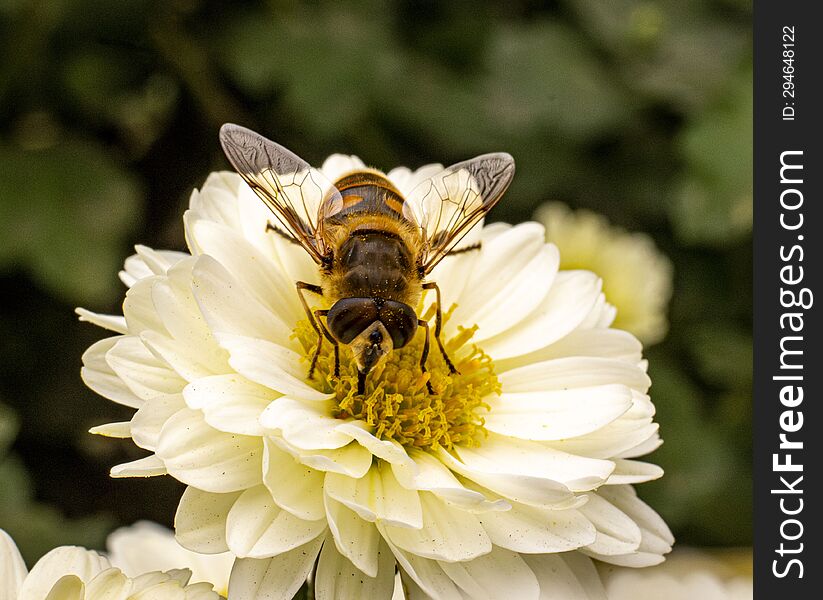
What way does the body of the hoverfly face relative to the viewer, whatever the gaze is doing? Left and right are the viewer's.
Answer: facing the viewer

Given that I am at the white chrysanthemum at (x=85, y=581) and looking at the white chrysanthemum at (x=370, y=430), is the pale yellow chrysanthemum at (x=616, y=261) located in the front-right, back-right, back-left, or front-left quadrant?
front-left

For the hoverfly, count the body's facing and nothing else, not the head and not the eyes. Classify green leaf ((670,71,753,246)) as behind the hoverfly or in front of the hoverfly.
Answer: behind

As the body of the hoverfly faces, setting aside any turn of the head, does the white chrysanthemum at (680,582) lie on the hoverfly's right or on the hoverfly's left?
on the hoverfly's left

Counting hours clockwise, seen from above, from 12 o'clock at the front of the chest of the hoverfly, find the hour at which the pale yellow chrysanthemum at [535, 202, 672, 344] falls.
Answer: The pale yellow chrysanthemum is roughly at 7 o'clock from the hoverfly.
